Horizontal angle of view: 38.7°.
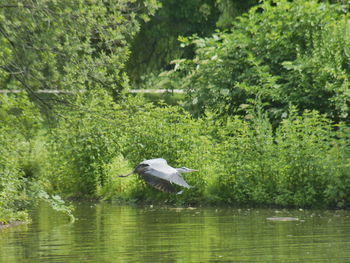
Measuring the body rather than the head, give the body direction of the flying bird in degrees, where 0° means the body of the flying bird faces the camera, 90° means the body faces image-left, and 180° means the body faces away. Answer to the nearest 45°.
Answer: approximately 270°
